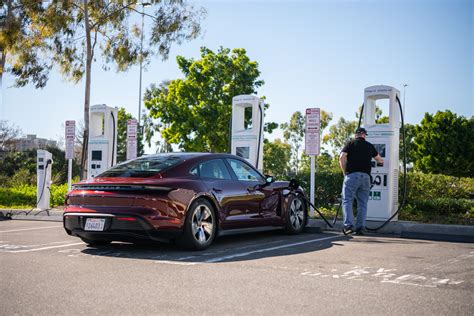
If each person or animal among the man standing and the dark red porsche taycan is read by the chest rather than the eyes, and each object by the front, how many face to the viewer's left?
0

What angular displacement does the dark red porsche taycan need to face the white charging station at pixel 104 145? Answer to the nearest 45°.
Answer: approximately 45° to its left

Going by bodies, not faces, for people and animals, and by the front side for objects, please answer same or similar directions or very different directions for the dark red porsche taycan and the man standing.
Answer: same or similar directions

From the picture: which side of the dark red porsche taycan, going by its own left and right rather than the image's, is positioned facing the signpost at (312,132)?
front

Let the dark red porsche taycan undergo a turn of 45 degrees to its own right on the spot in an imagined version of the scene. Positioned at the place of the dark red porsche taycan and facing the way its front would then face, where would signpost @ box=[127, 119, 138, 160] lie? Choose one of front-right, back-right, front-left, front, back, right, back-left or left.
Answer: left

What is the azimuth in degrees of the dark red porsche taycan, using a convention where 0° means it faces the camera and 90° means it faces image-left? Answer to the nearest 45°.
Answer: approximately 225°

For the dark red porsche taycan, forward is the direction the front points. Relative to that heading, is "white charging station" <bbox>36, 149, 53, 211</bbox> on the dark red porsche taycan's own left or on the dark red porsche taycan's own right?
on the dark red porsche taycan's own left

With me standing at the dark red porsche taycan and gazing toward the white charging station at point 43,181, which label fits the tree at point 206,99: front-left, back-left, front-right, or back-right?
front-right

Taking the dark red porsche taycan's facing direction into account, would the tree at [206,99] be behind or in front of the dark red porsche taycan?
in front

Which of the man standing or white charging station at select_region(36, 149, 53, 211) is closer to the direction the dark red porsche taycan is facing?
the man standing

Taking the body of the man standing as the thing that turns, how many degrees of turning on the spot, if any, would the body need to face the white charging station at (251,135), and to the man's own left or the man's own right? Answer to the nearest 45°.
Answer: approximately 45° to the man's own left

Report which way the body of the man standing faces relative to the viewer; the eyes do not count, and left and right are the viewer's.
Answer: facing away from the viewer

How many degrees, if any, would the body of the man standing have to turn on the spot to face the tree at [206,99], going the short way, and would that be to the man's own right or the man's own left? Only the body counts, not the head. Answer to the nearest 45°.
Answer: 0° — they already face it
